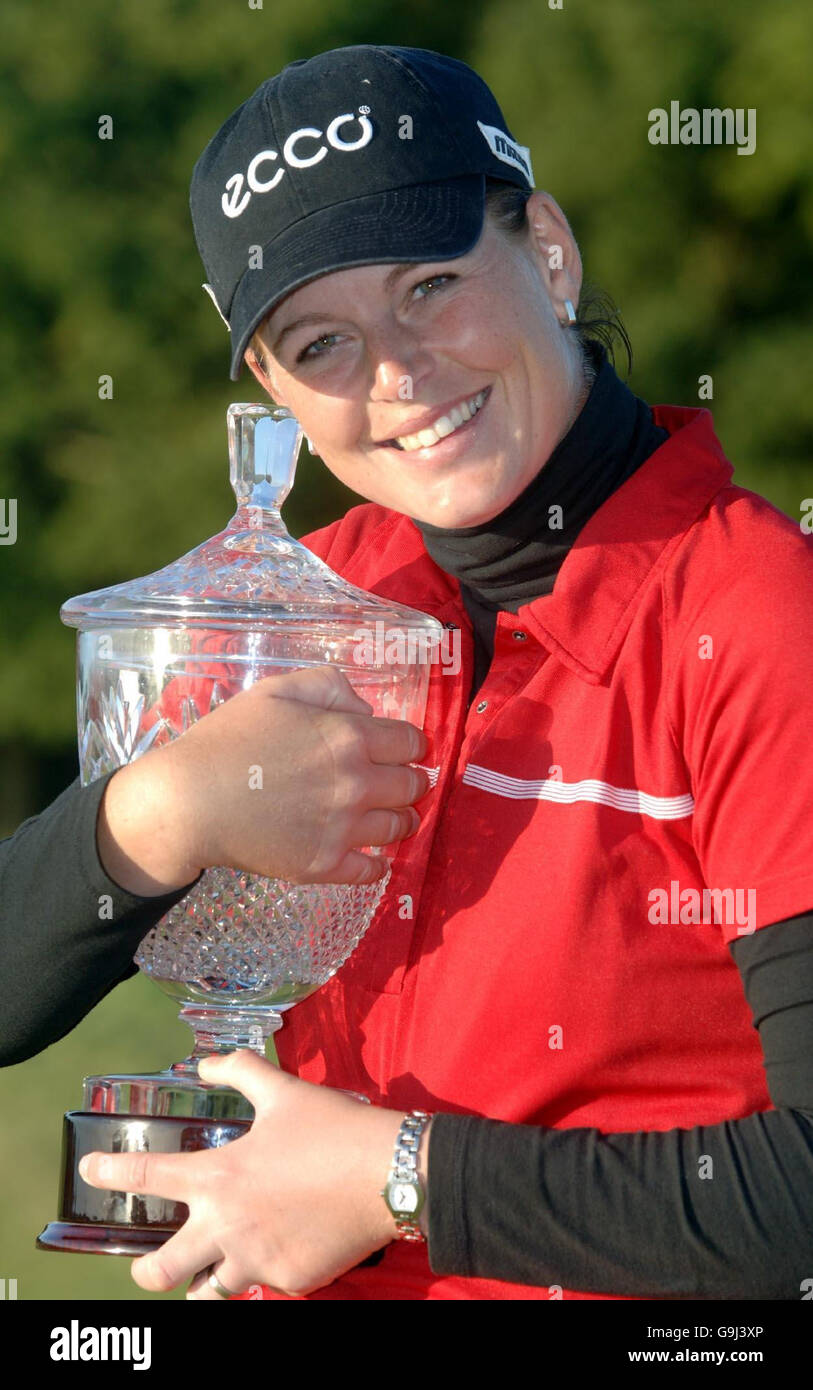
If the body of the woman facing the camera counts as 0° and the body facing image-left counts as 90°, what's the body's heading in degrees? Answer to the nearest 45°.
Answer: approximately 45°

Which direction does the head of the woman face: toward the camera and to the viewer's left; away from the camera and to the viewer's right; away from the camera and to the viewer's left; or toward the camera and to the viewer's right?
toward the camera and to the viewer's left
